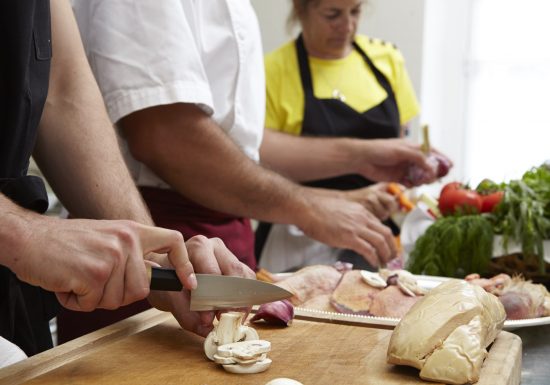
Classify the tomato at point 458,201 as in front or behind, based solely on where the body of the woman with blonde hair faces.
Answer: in front

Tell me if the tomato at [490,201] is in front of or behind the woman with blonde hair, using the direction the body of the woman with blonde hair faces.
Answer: in front

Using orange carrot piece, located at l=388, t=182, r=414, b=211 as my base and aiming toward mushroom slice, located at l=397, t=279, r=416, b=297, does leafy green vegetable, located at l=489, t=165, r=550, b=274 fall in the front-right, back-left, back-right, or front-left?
front-left

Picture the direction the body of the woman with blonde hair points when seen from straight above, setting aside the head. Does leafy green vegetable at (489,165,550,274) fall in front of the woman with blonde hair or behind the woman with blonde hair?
in front

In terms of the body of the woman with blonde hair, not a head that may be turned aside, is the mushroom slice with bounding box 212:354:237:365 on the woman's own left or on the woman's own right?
on the woman's own right

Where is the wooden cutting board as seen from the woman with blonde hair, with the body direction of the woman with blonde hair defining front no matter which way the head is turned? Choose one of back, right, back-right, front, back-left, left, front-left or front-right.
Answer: front-right

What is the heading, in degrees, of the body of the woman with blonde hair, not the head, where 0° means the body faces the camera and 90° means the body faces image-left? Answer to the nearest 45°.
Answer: approximately 315°
